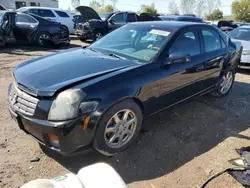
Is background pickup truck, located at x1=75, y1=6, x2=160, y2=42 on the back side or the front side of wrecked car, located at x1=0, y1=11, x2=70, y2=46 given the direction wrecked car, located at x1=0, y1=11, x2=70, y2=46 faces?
on the back side

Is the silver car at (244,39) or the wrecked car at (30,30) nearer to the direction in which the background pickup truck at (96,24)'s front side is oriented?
the wrecked car

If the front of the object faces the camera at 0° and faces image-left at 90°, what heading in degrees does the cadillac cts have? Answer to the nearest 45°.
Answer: approximately 45°

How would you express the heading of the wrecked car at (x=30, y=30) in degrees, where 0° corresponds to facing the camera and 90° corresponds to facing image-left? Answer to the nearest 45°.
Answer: approximately 90°

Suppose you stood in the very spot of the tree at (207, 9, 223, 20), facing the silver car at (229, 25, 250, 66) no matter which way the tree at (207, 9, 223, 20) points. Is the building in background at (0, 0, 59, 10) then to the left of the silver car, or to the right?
right

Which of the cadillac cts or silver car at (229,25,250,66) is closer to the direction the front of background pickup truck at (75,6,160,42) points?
the cadillac cts

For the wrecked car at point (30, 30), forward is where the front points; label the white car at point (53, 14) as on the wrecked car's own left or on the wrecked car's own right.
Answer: on the wrecked car's own right

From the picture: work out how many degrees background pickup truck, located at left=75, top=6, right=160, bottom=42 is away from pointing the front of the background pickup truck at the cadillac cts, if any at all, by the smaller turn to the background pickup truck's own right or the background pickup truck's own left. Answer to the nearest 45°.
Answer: approximately 45° to the background pickup truck's own left

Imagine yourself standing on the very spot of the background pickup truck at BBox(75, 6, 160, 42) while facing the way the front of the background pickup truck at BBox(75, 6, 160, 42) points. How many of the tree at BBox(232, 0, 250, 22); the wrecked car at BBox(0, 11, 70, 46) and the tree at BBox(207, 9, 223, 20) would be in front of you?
1
